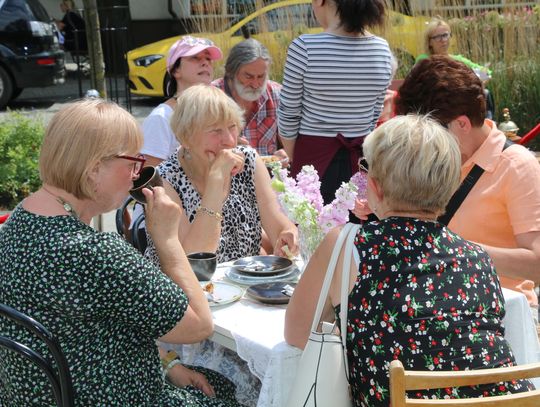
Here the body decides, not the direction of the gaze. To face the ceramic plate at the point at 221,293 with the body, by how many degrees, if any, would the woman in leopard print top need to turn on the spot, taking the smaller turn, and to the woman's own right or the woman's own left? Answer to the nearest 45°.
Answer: approximately 45° to the woman's own right

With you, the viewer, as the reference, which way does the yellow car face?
facing the viewer and to the left of the viewer

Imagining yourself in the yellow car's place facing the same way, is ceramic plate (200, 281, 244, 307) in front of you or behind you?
in front

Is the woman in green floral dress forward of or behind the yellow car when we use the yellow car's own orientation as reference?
forward

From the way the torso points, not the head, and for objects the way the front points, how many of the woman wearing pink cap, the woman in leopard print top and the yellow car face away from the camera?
0

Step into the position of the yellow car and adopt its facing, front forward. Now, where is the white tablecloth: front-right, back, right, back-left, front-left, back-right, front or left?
front-left

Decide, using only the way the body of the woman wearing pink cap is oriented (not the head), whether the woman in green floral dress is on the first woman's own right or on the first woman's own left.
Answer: on the first woman's own right

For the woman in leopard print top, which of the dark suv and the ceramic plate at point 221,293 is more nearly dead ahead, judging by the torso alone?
the ceramic plate

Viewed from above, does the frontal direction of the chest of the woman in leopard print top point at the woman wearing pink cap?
no

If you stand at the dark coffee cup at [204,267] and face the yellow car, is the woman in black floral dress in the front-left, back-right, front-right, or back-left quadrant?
back-right

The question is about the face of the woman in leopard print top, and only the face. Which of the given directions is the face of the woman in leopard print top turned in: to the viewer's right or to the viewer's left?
to the viewer's right

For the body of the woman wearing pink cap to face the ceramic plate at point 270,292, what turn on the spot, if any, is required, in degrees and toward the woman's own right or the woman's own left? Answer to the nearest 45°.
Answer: approximately 45° to the woman's own right

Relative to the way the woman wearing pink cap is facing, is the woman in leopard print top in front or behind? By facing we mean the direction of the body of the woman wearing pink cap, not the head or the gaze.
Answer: in front

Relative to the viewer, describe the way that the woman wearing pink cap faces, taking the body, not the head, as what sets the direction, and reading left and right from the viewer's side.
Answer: facing the viewer and to the right of the viewer
